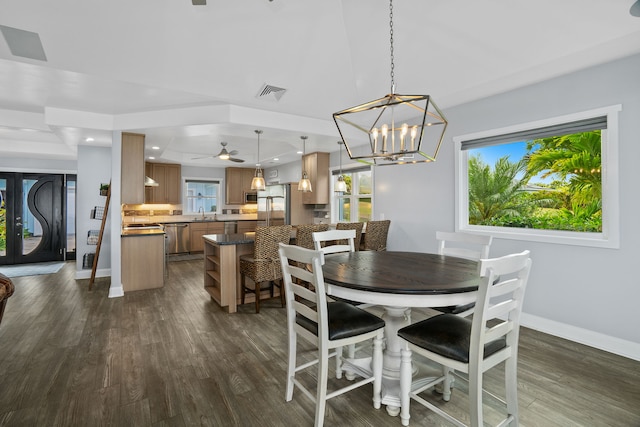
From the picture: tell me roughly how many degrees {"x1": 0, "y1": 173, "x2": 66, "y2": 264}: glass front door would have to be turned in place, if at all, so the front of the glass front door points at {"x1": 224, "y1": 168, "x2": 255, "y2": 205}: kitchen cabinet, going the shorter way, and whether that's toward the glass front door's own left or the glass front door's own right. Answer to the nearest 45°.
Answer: approximately 90° to the glass front door's own left

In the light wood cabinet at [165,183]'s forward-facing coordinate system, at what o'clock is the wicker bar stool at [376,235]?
The wicker bar stool is roughly at 11 o'clock from the light wood cabinet.

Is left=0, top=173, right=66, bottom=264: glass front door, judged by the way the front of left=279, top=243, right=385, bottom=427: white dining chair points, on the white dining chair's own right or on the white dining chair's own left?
on the white dining chair's own left

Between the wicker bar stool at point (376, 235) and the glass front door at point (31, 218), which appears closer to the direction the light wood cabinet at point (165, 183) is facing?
the wicker bar stool

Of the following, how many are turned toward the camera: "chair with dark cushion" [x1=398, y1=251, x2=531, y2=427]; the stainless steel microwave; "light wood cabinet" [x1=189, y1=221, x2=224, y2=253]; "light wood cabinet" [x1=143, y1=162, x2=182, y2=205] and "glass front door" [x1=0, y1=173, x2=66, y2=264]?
4

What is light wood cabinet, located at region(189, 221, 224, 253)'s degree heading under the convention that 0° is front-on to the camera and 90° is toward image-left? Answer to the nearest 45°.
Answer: approximately 0°

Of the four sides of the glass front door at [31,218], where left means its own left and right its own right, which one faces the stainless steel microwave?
left

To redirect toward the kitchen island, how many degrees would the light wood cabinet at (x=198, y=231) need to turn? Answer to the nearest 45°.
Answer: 0° — it already faces it

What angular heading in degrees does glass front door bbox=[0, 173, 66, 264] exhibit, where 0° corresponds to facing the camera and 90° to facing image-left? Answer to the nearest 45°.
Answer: approximately 0°
